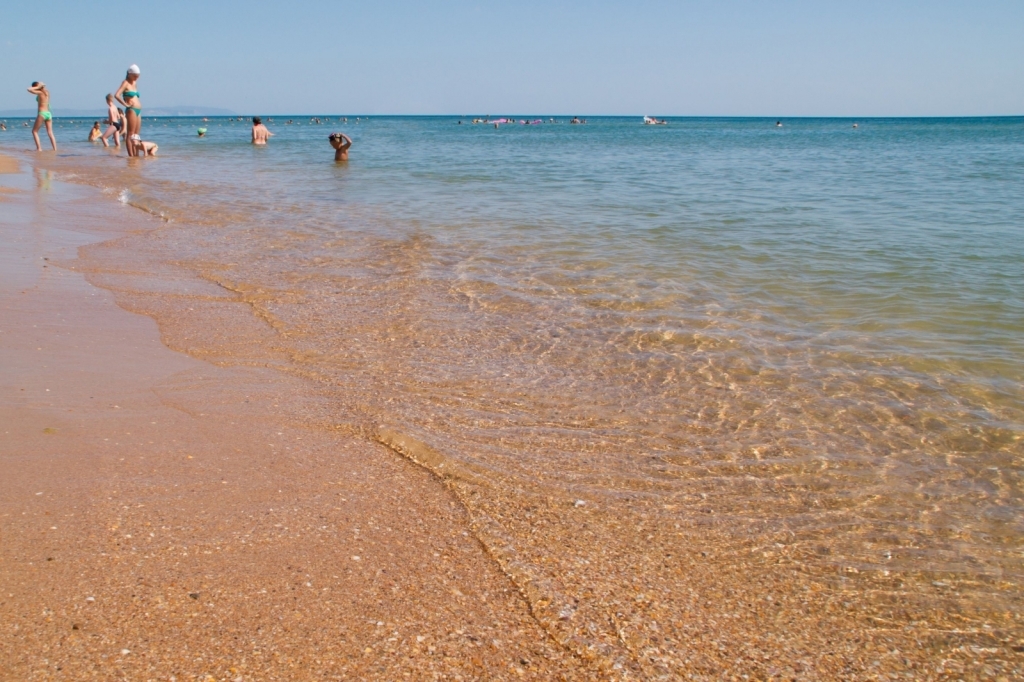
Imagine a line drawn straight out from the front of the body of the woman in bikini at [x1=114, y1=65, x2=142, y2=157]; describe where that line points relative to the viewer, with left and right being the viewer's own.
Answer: facing the viewer and to the right of the viewer

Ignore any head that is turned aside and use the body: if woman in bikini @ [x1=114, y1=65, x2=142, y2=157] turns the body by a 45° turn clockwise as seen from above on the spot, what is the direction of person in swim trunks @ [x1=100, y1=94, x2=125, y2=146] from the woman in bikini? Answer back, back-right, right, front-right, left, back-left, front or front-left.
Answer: back
